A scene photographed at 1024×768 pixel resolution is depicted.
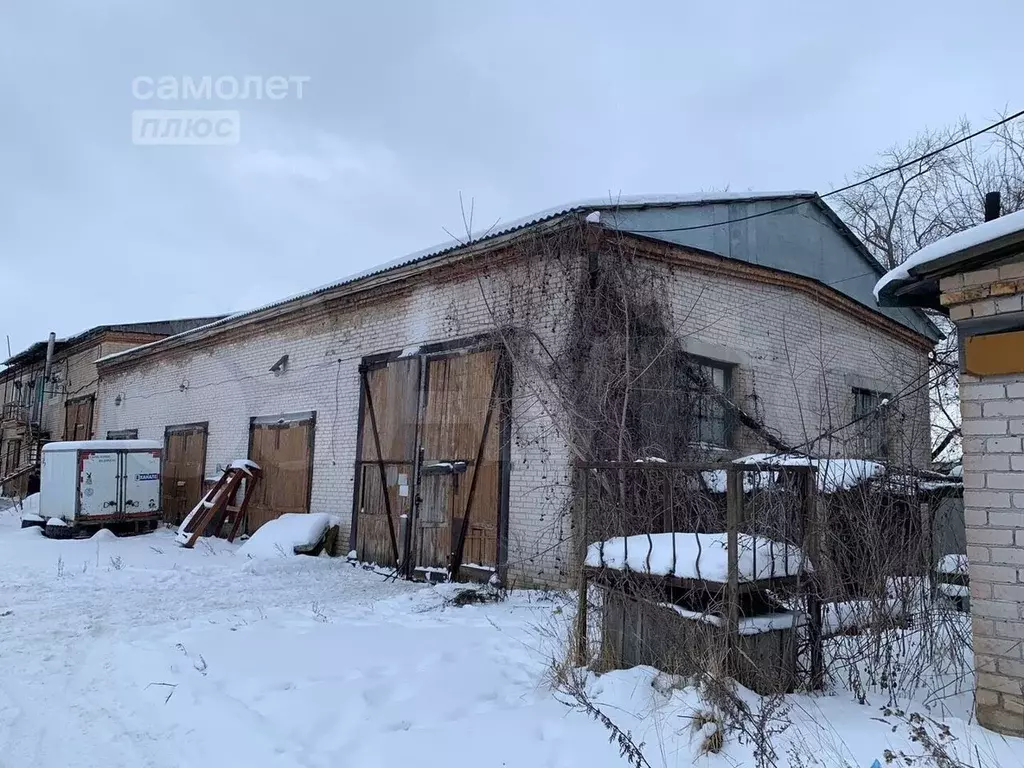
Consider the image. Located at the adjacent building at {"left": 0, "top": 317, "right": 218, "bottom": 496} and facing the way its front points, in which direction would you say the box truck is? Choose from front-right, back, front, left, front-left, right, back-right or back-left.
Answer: front-left

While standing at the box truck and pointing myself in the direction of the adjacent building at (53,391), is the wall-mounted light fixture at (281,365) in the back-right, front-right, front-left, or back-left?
back-right

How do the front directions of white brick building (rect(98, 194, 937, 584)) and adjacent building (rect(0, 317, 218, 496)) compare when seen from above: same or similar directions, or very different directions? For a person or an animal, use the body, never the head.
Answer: same or similar directions

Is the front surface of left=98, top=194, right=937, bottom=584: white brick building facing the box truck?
no

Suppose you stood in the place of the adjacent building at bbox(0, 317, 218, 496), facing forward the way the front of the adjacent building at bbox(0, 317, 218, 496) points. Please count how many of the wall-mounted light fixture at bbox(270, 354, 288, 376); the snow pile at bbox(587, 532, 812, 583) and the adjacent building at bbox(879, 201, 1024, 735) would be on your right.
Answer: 0

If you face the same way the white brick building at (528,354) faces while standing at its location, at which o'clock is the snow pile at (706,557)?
The snow pile is roughly at 10 o'clock from the white brick building.

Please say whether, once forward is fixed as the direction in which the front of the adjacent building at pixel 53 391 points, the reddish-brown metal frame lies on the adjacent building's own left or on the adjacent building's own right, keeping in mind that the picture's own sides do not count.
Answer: on the adjacent building's own left

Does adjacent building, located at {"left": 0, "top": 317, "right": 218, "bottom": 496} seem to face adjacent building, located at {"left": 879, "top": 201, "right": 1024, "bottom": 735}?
no

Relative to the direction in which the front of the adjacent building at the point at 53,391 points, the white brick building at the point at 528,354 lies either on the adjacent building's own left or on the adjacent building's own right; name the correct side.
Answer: on the adjacent building's own left

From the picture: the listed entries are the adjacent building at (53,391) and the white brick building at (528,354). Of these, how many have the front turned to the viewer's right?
0

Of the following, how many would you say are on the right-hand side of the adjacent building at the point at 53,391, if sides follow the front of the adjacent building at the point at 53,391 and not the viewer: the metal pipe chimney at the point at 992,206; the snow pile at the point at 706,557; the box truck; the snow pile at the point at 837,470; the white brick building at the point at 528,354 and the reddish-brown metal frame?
0

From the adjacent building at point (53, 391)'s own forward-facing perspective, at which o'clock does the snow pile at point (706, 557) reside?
The snow pile is roughly at 10 o'clock from the adjacent building.

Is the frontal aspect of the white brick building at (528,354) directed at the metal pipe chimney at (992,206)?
no

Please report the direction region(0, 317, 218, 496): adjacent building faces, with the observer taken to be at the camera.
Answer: facing the viewer and to the left of the viewer
